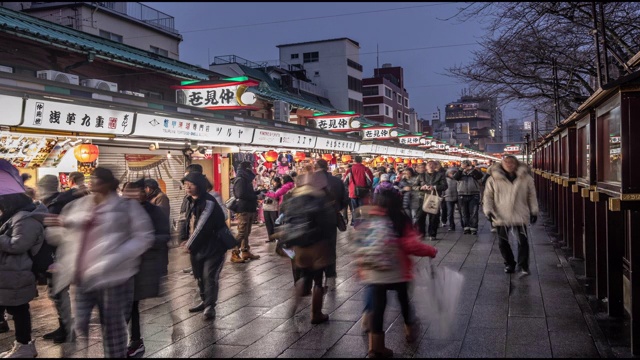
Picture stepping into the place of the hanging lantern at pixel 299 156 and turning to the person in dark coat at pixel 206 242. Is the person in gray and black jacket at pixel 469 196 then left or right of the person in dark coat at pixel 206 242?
left

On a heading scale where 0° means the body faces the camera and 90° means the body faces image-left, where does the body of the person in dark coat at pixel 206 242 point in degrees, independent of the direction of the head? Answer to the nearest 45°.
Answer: approximately 45°

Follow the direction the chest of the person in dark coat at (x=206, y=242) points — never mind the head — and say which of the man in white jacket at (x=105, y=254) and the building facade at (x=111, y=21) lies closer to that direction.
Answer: the man in white jacket

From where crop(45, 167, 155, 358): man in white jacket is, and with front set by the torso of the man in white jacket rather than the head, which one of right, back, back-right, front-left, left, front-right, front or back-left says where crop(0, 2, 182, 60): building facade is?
back-right

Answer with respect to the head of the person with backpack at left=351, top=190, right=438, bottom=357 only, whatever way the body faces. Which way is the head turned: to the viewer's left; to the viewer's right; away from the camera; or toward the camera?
away from the camera

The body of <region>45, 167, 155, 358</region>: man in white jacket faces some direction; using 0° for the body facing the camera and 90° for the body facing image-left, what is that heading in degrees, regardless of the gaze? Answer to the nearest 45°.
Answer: approximately 45°
